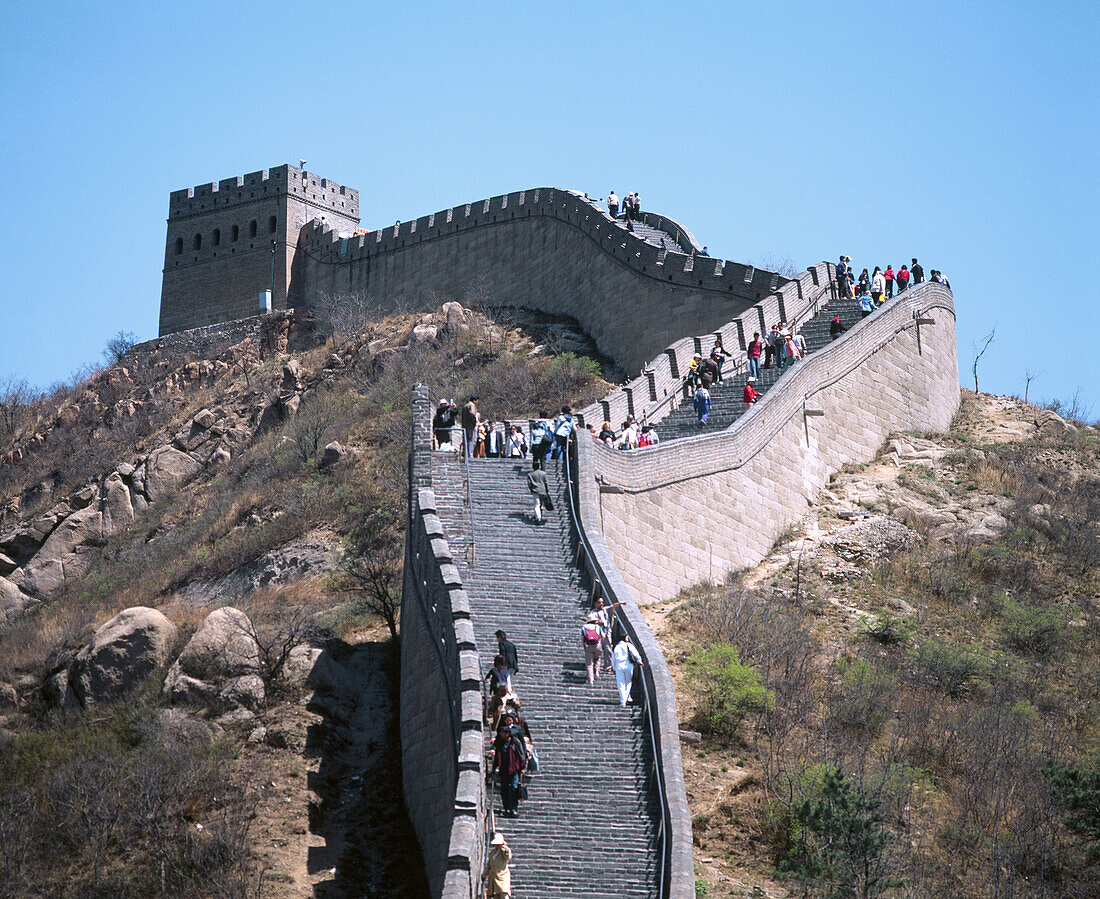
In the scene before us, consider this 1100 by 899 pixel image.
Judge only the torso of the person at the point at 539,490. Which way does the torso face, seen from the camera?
away from the camera

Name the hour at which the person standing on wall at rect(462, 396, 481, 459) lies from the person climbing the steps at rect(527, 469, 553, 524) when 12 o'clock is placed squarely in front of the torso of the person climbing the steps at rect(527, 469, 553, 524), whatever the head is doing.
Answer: the person standing on wall at rect(462, 396, 481, 459) is roughly at 11 o'clock from the person climbing the steps at rect(527, 469, 553, 524).

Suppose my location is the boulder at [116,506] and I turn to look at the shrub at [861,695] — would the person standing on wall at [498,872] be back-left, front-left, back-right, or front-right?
front-right

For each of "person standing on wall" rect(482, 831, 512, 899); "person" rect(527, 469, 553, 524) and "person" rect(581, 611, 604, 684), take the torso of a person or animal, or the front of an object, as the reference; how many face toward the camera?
1

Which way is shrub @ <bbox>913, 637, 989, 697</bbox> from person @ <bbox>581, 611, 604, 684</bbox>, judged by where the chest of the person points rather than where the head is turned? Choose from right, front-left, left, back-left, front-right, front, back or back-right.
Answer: front-right

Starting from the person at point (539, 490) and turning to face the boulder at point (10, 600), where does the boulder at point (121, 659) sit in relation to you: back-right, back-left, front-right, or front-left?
front-left

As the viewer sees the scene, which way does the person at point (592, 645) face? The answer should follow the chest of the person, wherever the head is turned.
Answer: away from the camera

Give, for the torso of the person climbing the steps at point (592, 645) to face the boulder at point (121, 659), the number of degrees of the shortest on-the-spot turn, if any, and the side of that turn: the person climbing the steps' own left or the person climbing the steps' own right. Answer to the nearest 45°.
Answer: approximately 45° to the person climbing the steps' own left

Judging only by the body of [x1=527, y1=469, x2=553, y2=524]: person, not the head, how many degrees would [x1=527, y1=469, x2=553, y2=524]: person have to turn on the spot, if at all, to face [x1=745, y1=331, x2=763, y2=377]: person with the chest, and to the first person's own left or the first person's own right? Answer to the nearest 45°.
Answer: approximately 45° to the first person's own right
